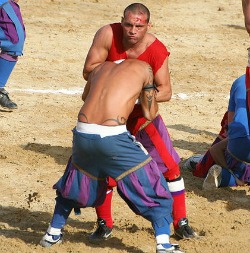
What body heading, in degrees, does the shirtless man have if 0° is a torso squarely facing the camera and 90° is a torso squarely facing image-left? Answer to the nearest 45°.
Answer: approximately 180°

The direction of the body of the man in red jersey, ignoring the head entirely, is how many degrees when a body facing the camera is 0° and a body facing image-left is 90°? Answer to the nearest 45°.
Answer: approximately 0°

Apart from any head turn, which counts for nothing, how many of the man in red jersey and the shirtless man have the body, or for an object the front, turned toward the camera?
1

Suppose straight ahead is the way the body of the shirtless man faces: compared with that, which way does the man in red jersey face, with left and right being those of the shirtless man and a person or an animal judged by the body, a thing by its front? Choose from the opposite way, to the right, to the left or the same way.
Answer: the opposite way
